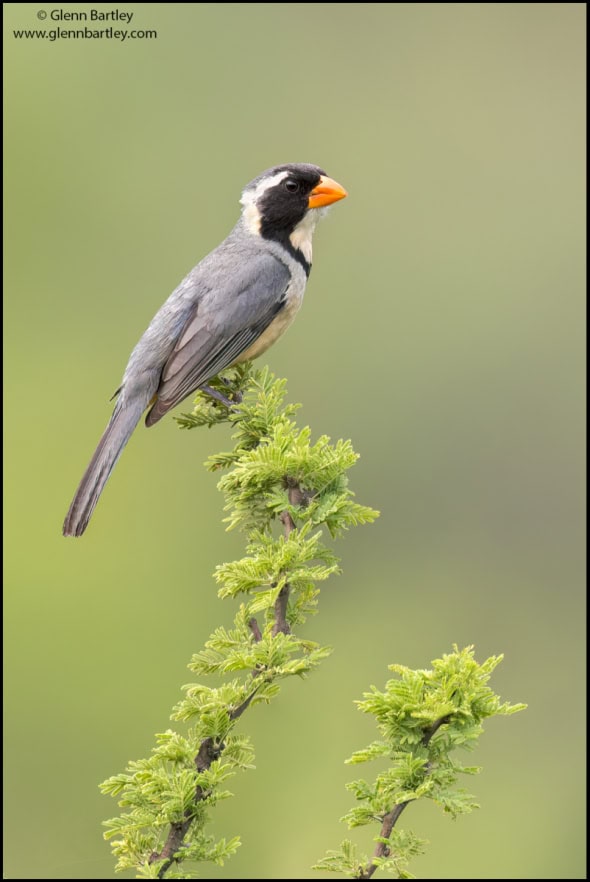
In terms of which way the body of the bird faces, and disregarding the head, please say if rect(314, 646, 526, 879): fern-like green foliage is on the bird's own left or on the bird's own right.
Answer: on the bird's own right

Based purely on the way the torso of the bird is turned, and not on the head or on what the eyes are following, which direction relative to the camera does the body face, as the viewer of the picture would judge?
to the viewer's right
